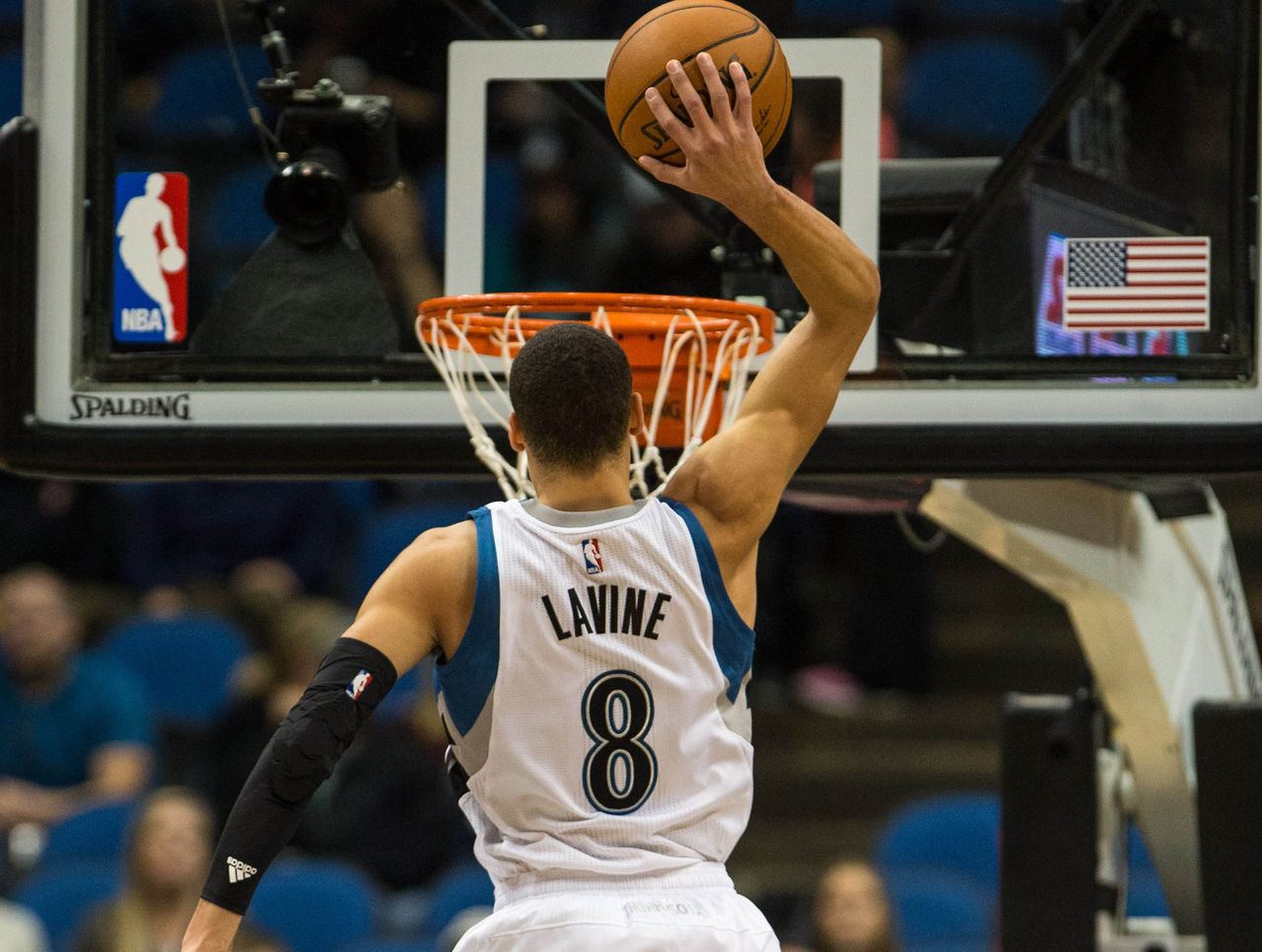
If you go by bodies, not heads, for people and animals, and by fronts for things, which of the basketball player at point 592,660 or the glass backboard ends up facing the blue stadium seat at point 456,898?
the basketball player

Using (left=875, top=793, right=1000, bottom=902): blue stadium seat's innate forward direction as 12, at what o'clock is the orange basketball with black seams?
The orange basketball with black seams is roughly at 12 o'clock from the blue stadium seat.

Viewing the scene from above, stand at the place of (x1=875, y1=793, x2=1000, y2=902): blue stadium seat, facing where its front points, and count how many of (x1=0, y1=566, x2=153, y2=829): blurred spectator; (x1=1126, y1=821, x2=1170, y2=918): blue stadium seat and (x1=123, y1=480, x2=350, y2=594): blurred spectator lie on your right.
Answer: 2

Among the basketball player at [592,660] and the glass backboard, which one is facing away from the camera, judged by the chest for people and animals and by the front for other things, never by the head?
the basketball player

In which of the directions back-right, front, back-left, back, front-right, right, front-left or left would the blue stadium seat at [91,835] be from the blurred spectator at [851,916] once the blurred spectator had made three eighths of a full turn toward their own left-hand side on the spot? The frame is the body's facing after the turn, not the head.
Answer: back-left

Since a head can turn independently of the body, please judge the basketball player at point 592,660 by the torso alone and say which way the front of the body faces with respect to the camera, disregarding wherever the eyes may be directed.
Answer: away from the camera

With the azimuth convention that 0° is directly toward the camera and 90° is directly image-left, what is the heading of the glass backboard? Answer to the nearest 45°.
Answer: approximately 0°
